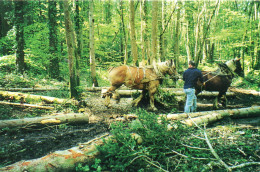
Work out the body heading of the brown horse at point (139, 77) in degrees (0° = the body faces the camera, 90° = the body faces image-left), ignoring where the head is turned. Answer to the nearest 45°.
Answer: approximately 270°

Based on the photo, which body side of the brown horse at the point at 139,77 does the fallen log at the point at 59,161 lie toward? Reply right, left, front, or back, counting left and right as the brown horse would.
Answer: right

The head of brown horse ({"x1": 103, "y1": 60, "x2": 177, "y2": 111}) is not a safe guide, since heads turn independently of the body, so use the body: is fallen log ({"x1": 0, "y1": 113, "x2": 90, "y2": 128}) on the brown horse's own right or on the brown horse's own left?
on the brown horse's own right

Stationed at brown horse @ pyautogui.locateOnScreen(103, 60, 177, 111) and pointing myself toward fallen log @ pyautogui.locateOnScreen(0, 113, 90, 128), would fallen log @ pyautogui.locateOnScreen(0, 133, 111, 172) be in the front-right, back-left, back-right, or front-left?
front-left

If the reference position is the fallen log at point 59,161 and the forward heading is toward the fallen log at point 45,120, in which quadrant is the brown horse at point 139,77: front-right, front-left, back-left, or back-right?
front-right
